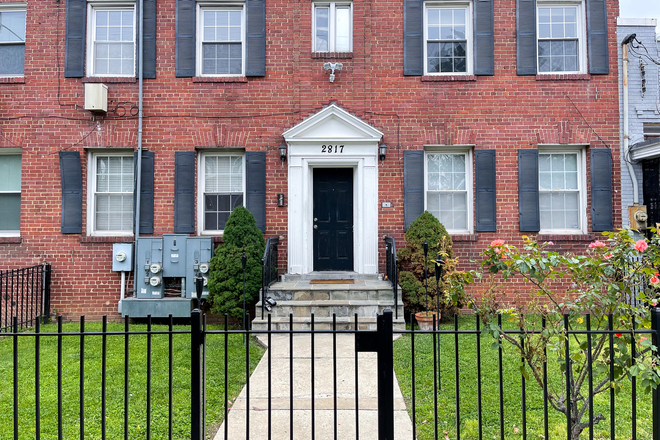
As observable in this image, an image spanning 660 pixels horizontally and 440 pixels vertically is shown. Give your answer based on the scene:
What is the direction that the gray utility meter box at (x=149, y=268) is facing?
toward the camera

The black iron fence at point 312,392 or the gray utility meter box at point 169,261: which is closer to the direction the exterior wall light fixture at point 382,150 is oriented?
the black iron fence

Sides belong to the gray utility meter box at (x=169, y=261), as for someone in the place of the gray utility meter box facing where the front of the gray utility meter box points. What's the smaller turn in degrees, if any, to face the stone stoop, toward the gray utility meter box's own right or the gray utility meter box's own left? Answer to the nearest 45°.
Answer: approximately 45° to the gray utility meter box's own left

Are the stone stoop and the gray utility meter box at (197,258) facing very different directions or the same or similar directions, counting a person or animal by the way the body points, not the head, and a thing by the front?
same or similar directions

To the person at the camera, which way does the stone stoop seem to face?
facing the viewer

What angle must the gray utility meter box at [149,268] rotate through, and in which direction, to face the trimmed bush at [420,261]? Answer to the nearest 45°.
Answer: approximately 45° to its left

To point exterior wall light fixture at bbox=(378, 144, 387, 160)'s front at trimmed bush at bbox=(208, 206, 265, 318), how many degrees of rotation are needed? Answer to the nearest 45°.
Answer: approximately 45° to its right

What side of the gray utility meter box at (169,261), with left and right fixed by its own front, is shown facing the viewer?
front

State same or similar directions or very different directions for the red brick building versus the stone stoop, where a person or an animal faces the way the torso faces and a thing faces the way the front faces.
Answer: same or similar directions

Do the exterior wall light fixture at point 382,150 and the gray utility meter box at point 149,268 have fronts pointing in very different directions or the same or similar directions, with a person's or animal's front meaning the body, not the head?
same or similar directions

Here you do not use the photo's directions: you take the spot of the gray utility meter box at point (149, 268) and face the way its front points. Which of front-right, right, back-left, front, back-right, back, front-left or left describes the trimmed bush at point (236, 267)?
front-left

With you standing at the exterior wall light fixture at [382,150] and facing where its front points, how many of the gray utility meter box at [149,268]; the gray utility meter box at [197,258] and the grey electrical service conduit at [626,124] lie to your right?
2

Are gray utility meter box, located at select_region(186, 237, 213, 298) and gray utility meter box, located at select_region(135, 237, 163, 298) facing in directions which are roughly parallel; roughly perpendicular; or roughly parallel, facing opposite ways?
roughly parallel

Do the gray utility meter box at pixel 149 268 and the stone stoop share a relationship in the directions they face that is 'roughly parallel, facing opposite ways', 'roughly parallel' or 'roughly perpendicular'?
roughly parallel
